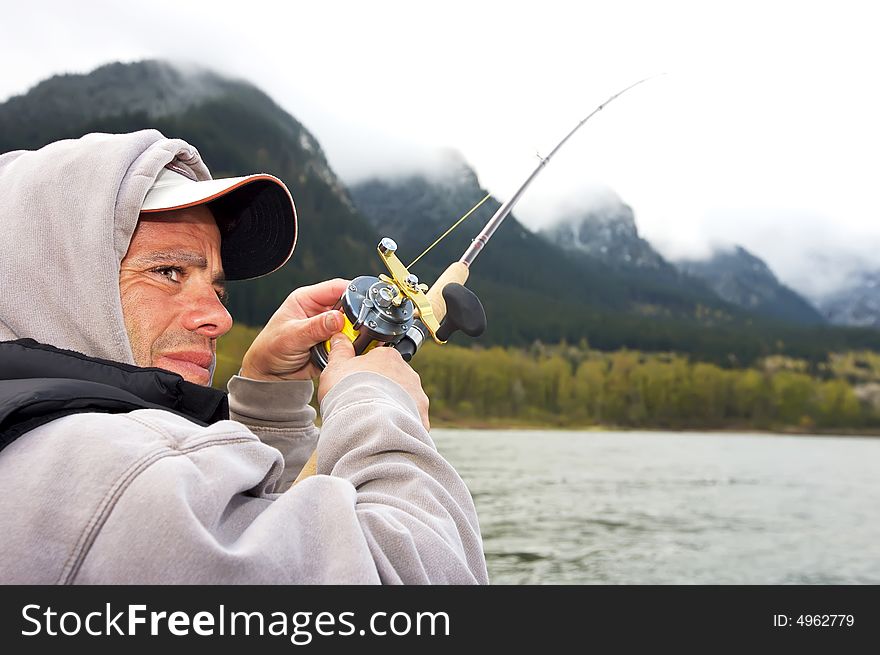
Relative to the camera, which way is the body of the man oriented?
to the viewer's right
